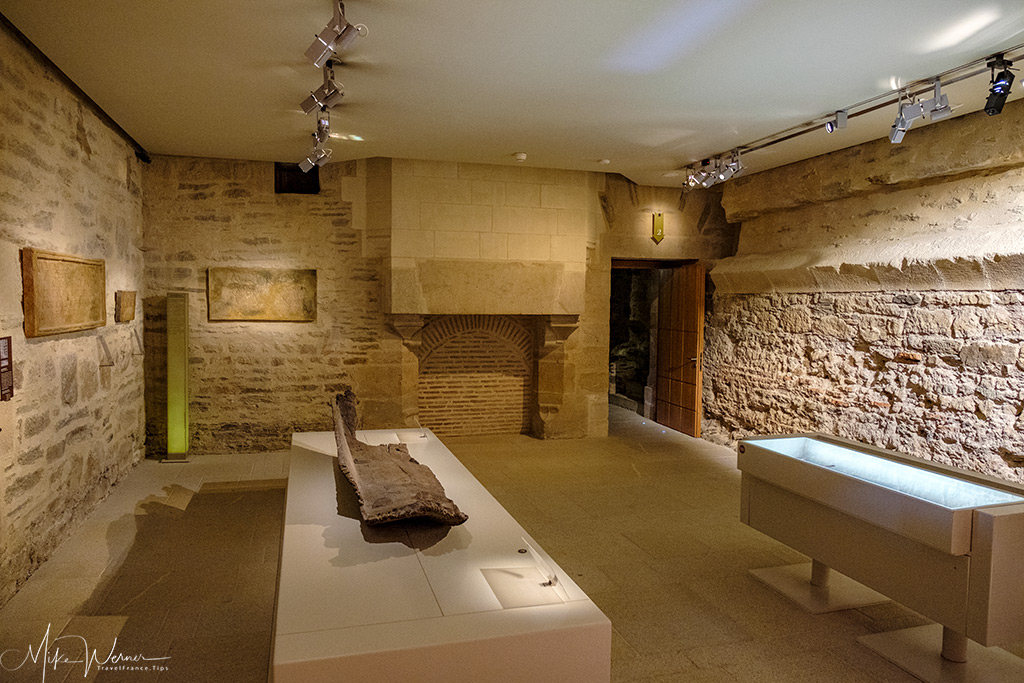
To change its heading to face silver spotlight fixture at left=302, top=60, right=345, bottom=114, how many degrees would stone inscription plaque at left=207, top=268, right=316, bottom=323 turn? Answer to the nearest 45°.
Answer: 0° — it already faces it

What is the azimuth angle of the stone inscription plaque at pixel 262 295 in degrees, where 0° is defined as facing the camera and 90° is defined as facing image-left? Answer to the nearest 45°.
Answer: approximately 0°

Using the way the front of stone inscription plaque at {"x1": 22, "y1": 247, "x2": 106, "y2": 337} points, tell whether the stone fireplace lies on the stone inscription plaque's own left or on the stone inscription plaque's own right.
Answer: on the stone inscription plaque's own left

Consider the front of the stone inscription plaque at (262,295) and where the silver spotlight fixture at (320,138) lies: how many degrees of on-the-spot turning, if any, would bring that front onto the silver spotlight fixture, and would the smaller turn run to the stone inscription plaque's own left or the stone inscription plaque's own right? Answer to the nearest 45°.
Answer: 0° — it already faces it

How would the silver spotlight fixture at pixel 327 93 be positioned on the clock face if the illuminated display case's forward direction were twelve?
The silver spotlight fixture is roughly at 1 o'clock from the illuminated display case.

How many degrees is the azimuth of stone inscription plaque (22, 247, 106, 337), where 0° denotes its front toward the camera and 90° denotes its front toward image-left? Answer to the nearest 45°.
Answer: approximately 315°

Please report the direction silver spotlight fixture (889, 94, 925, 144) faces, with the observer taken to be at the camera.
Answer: facing to the left of the viewer

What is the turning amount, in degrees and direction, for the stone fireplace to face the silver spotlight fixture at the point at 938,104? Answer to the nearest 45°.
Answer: approximately 45° to its left

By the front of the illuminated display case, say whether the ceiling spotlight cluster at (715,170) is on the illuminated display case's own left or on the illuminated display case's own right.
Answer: on the illuminated display case's own right

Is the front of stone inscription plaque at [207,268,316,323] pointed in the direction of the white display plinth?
yes
